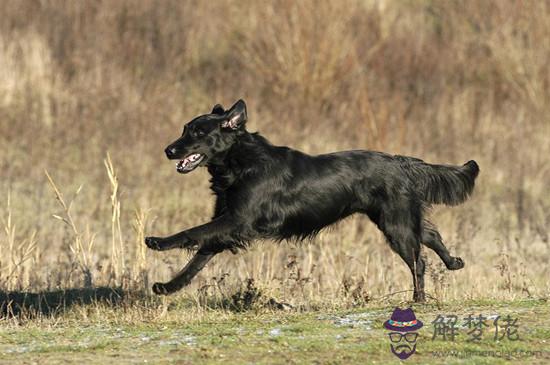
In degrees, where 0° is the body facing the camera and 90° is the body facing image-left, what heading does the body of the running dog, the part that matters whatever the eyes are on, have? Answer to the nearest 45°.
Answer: approximately 90°
